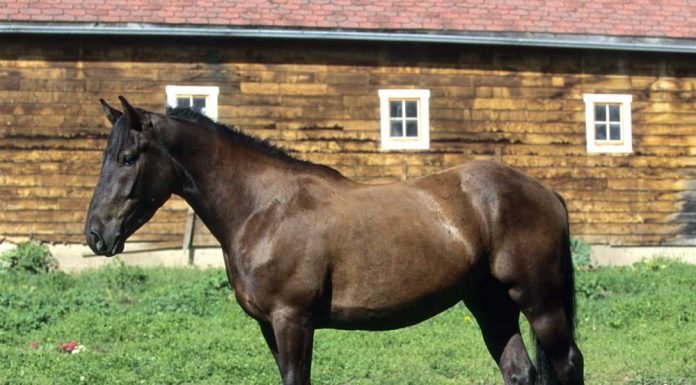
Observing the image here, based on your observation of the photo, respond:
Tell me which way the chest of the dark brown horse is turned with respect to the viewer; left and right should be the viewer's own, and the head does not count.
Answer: facing to the left of the viewer

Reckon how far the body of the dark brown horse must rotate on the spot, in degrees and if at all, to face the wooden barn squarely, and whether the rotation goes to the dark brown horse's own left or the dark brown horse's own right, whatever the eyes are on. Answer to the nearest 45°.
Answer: approximately 90° to the dark brown horse's own right

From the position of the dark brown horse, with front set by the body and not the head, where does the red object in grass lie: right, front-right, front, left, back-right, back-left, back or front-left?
front-right

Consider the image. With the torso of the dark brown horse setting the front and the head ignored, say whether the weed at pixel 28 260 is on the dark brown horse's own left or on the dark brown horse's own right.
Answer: on the dark brown horse's own right

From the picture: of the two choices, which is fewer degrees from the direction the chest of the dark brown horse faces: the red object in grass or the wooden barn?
the red object in grass
